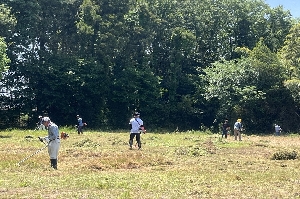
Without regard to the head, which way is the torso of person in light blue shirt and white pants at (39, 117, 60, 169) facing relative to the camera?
to the viewer's left
